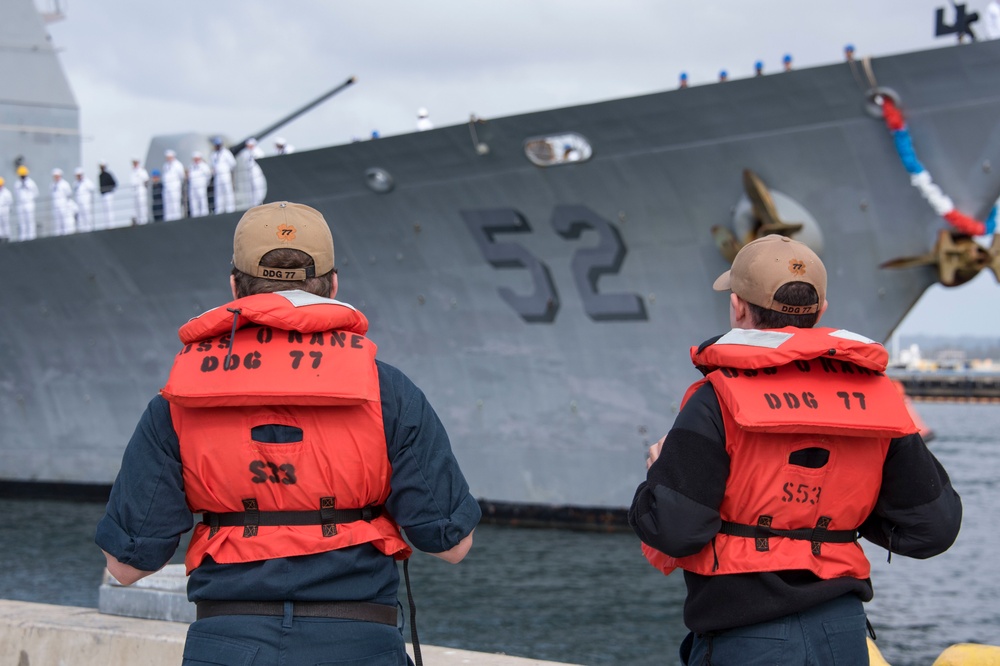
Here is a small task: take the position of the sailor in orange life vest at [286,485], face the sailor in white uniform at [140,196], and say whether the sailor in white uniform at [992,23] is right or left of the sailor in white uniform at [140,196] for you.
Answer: right

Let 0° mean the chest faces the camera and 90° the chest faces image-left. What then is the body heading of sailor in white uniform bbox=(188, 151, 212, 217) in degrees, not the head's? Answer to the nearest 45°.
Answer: approximately 0°

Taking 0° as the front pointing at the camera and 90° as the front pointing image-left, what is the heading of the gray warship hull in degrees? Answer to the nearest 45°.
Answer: approximately 315°

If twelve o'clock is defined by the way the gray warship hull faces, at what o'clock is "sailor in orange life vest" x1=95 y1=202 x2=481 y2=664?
The sailor in orange life vest is roughly at 2 o'clock from the gray warship hull.

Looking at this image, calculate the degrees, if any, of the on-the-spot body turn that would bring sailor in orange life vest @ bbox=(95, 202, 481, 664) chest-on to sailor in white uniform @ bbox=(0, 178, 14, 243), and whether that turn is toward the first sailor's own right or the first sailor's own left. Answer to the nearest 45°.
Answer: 0° — they already face them

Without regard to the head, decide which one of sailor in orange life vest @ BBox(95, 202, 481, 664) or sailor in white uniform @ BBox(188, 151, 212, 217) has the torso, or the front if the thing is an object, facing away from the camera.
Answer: the sailor in orange life vest

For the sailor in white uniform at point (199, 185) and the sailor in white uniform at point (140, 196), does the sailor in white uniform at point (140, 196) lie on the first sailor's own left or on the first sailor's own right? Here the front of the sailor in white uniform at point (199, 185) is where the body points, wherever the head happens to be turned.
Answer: on the first sailor's own right

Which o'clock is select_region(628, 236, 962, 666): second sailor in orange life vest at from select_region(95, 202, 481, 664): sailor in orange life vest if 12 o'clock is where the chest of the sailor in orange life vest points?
The second sailor in orange life vest is roughly at 3 o'clock from the sailor in orange life vest.

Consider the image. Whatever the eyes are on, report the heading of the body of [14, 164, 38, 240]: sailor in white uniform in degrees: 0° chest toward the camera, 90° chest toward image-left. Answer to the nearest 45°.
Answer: approximately 0°

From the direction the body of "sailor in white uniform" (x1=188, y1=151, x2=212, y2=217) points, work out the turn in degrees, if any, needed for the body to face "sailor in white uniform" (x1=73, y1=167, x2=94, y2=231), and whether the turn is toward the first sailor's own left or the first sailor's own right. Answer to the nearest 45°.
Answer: approximately 135° to the first sailor's own right

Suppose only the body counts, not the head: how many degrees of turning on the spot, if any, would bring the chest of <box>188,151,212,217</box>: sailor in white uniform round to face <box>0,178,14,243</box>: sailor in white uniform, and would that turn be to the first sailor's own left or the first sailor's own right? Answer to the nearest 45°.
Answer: approximately 135° to the first sailor's own right

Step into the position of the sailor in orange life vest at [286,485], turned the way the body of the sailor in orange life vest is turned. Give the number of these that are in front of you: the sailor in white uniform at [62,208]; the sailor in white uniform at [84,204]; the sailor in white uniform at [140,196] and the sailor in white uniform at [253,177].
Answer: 4

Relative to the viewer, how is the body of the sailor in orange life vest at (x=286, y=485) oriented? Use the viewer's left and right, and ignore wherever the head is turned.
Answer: facing away from the viewer
